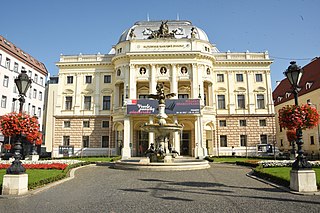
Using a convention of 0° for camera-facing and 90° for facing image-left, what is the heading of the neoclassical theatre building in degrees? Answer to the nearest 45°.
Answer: approximately 0°

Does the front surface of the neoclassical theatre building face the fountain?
yes

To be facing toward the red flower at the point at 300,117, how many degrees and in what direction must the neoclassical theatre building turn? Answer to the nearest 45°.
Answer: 0° — it already faces it
